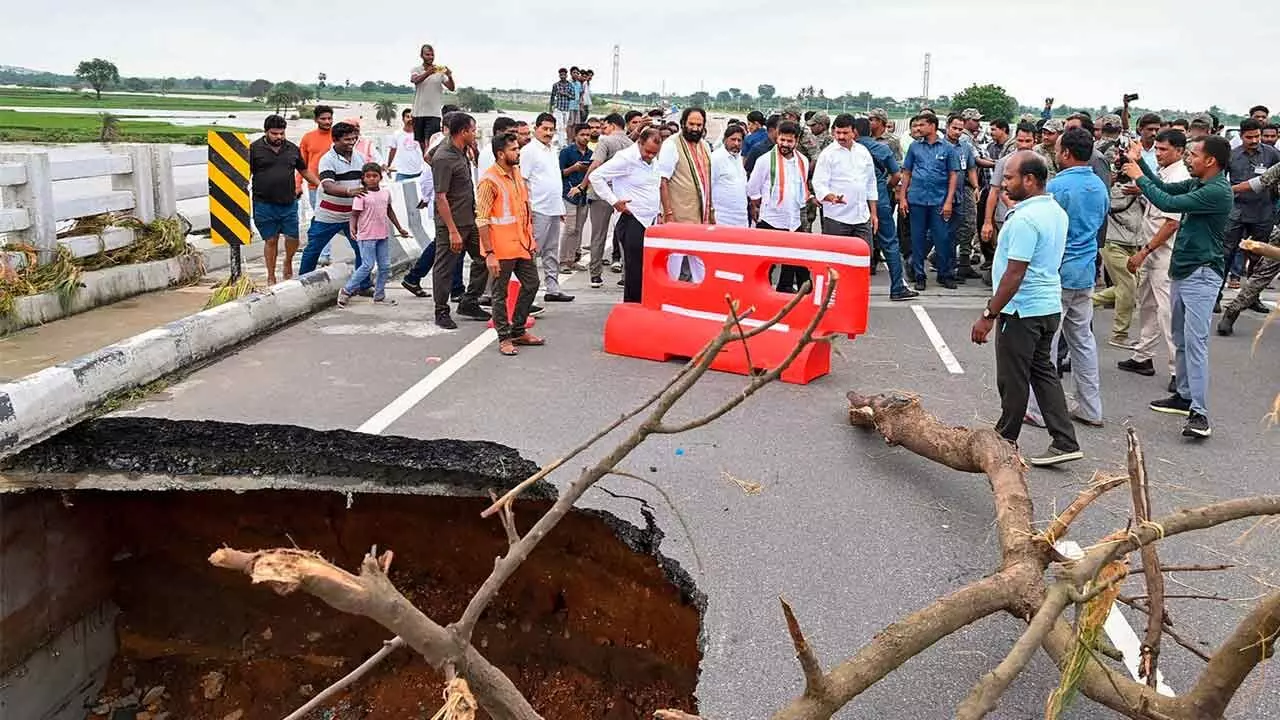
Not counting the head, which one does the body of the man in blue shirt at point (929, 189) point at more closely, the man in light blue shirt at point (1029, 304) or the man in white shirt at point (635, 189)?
the man in light blue shirt

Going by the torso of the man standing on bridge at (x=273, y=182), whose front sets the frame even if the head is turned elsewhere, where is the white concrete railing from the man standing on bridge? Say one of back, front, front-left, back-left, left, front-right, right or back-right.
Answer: right

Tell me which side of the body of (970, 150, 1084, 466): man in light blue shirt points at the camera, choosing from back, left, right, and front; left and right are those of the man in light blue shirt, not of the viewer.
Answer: left

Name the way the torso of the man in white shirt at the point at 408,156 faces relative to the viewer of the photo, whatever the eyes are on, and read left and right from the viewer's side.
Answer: facing the viewer and to the right of the viewer

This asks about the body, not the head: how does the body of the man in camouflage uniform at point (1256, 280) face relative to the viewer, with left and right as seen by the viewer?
facing to the left of the viewer

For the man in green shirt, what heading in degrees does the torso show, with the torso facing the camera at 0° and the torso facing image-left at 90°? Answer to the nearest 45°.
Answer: approximately 90°

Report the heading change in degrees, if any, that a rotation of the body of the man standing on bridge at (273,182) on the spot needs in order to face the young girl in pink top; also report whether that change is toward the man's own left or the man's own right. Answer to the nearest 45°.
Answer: approximately 45° to the man's own left

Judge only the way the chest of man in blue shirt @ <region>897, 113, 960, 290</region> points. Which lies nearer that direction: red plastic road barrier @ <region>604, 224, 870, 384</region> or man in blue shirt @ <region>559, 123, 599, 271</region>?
the red plastic road barrier

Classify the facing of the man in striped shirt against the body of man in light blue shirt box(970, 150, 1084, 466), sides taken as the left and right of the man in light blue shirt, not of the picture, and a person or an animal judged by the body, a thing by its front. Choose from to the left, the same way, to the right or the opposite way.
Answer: the opposite way

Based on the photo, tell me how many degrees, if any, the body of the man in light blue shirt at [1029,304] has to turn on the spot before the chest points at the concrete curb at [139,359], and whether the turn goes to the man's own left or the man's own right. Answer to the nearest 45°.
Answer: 0° — they already face it
